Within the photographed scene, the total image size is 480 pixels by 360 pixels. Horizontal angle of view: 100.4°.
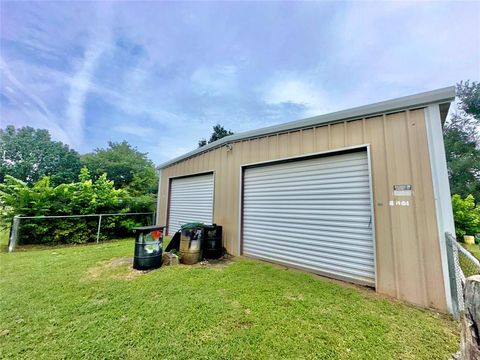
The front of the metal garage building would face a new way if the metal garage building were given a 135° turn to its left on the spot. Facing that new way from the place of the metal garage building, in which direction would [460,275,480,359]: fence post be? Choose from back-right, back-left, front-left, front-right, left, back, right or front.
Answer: right

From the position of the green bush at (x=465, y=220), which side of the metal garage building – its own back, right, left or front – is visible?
back

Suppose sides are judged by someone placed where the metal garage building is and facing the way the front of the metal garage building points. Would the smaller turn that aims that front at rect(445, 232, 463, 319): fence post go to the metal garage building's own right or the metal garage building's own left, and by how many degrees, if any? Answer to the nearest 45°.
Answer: approximately 90° to the metal garage building's own left

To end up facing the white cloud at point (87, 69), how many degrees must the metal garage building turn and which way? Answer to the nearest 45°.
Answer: approximately 45° to its right

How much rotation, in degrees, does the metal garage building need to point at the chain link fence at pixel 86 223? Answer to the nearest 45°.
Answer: approximately 45° to its right

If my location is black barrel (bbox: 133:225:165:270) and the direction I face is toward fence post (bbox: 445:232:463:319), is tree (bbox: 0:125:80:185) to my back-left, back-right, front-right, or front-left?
back-left

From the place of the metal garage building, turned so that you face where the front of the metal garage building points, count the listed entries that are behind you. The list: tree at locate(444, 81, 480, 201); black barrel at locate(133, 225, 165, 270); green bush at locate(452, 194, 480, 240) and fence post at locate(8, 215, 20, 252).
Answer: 2

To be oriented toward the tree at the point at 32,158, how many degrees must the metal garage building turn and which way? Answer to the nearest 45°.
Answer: approximately 45° to its right

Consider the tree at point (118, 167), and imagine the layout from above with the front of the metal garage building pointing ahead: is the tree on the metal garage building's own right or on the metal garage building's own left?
on the metal garage building's own right

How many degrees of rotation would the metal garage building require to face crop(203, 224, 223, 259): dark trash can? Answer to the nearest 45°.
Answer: approximately 45° to its right

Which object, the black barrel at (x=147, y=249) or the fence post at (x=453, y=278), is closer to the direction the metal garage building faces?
the black barrel

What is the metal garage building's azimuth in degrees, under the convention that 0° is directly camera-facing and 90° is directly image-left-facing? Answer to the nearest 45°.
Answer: approximately 45°
